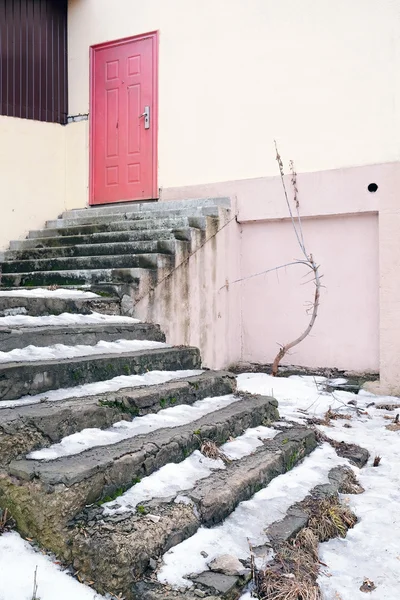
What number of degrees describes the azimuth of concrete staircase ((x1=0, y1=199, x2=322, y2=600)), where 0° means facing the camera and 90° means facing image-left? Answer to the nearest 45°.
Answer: approximately 315°

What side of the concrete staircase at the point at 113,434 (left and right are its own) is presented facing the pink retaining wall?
left

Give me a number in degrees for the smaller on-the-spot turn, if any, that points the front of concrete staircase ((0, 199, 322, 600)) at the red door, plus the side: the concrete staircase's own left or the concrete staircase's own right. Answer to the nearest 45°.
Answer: approximately 135° to the concrete staircase's own left

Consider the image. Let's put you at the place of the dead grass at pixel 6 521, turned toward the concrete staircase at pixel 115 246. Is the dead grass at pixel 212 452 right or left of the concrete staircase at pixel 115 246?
right
